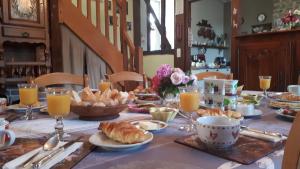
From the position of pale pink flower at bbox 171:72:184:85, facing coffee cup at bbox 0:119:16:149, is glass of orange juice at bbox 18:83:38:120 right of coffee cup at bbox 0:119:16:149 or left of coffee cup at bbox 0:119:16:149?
right

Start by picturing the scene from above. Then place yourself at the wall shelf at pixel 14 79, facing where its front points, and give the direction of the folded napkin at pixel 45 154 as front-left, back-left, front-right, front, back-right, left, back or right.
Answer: front

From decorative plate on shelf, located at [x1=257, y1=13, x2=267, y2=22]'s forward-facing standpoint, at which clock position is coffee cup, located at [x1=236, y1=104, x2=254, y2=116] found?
The coffee cup is roughly at 12 o'clock from the decorative plate on shelf.

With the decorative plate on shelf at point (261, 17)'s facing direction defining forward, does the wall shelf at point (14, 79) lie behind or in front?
in front

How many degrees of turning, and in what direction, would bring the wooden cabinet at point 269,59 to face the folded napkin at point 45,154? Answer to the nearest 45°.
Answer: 0° — it already faces it

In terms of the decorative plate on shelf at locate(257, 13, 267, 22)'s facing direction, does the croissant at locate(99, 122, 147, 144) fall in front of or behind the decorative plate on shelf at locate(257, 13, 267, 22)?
in front

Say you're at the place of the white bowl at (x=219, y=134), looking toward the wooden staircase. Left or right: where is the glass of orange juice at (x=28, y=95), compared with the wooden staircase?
left

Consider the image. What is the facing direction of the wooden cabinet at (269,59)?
toward the camera

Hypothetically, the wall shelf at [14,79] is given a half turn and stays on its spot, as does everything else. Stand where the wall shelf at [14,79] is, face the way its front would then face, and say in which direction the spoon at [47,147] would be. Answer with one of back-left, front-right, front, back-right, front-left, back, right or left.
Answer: back

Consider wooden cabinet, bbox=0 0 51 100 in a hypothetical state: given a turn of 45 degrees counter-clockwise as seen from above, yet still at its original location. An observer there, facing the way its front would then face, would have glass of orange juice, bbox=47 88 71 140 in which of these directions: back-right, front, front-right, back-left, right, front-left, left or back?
front-right

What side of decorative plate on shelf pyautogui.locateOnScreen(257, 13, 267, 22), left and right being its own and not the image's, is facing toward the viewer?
front

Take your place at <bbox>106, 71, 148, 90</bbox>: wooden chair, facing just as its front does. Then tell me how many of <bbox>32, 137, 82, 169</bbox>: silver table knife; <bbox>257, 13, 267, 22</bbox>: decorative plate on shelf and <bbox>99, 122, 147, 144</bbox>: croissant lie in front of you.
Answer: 2

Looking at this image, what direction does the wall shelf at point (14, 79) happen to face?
toward the camera
